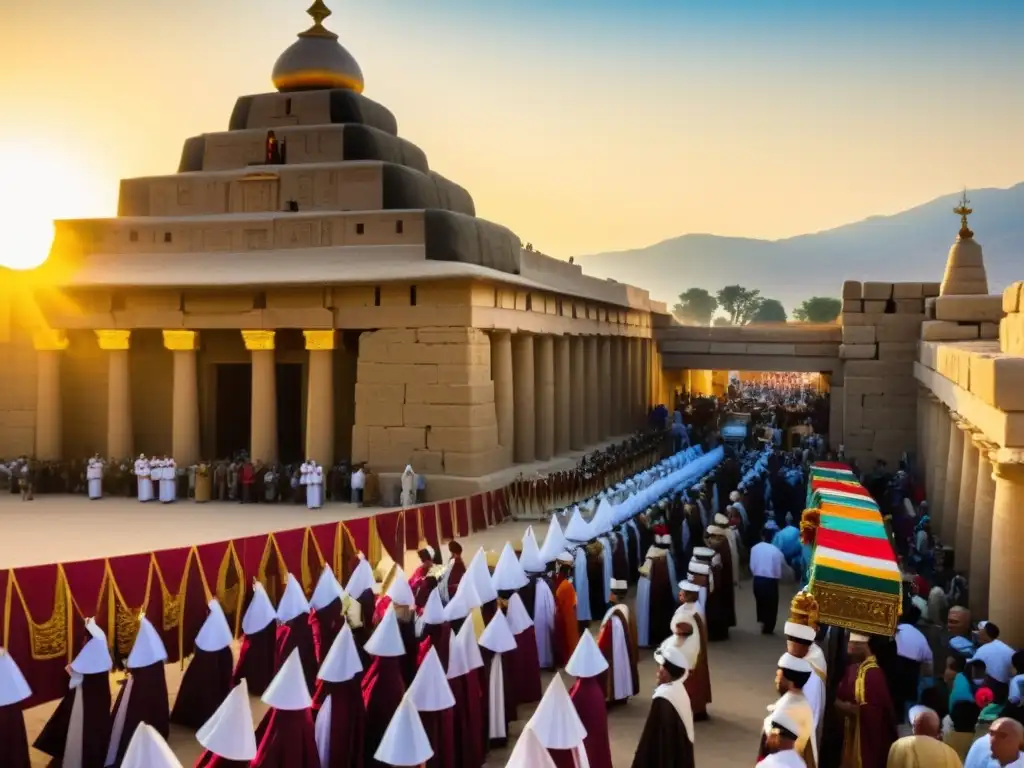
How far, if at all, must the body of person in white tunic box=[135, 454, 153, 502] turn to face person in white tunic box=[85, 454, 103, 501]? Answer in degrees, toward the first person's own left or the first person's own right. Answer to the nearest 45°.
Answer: approximately 135° to the first person's own right

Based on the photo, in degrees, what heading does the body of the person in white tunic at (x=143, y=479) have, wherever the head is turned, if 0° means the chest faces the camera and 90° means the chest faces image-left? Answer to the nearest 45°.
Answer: approximately 0°

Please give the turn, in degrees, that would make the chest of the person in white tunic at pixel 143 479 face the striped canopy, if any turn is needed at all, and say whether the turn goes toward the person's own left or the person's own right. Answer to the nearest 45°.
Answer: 0° — they already face it

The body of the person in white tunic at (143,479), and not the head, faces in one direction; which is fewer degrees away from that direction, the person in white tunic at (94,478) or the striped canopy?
the striped canopy
